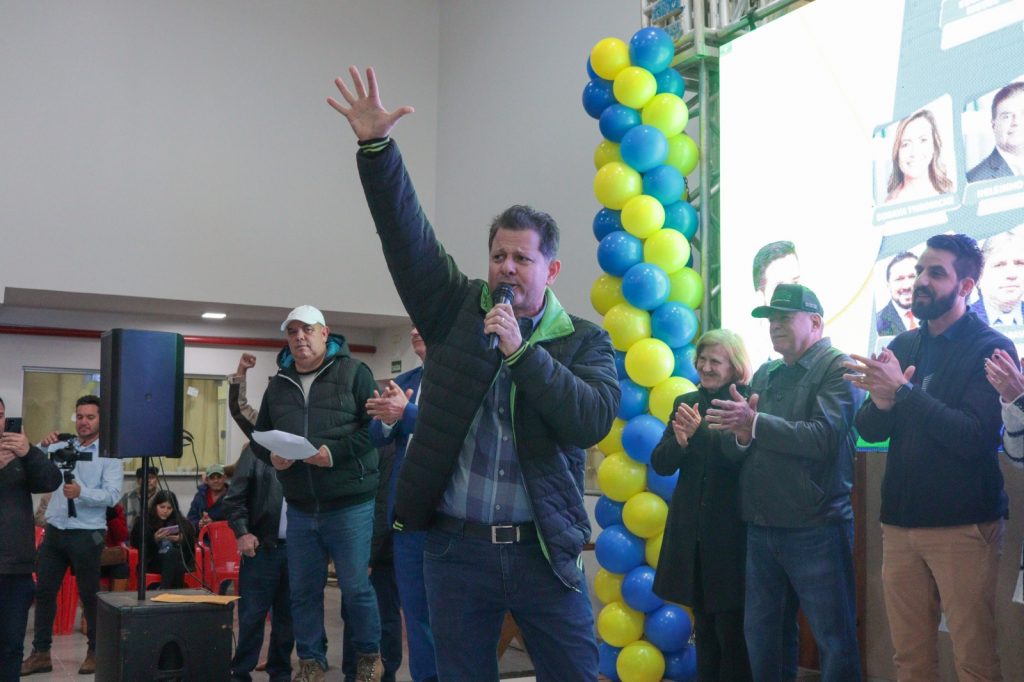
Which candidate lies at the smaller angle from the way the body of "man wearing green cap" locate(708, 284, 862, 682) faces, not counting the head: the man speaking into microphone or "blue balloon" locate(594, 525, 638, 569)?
the man speaking into microphone

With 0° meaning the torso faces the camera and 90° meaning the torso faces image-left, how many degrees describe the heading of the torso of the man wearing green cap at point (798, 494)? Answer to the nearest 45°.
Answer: approximately 45°

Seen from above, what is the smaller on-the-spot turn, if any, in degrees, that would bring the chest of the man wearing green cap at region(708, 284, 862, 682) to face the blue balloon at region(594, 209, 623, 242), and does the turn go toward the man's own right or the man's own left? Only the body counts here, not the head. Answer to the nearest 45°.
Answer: approximately 90° to the man's own right

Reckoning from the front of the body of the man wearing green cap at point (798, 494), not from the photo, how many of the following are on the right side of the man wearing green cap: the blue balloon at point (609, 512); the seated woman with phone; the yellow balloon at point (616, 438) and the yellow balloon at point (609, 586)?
4

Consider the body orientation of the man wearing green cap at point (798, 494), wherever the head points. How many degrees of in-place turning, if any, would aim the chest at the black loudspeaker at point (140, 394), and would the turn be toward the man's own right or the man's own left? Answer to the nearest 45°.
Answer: approximately 45° to the man's own right

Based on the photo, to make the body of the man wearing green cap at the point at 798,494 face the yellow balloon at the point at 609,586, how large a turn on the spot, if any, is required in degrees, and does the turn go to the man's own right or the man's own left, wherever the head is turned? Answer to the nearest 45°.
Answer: approximately 90° to the man's own right

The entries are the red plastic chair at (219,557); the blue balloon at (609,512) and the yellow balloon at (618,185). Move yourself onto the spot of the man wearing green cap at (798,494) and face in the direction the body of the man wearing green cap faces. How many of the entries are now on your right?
3

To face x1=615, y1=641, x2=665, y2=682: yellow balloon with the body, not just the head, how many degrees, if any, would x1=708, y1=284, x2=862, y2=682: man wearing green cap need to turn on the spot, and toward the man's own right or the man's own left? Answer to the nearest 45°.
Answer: approximately 90° to the man's own right

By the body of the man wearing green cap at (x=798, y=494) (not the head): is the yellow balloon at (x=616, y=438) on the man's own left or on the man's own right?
on the man's own right

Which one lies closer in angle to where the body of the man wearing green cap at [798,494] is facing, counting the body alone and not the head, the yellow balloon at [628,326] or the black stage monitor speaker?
the black stage monitor speaker

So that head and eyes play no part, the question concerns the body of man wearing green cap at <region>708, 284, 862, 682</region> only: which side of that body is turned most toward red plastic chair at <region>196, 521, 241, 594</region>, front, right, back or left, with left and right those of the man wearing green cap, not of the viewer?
right
